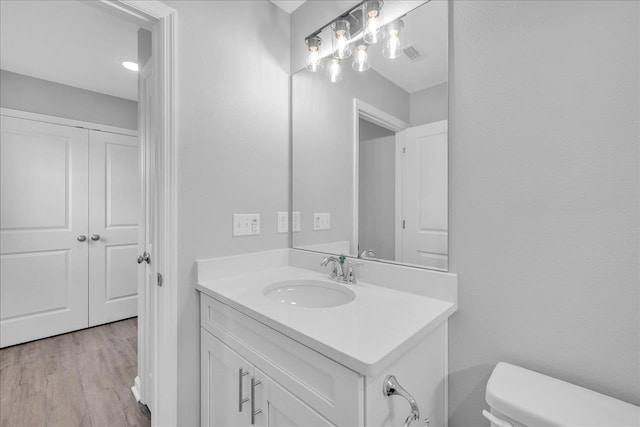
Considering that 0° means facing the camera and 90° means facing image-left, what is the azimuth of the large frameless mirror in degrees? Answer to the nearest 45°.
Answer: approximately 45°

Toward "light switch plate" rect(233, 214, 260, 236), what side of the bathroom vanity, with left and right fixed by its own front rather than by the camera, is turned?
right

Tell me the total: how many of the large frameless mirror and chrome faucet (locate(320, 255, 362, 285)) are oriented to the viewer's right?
0

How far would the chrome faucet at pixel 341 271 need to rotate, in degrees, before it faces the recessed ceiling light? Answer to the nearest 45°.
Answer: approximately 90° to its right

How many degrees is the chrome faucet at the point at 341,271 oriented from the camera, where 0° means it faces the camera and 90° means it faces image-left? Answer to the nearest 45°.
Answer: approximately 45°

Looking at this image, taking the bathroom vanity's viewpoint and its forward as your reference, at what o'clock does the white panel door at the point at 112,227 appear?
The white panel door is roughly at 3 o'clock from the bathroom vanity.

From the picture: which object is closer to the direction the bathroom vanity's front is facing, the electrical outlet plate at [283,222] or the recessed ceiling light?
the recessed ceiling light

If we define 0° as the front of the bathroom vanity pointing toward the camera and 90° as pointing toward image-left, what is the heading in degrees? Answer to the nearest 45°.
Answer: approximately 45°

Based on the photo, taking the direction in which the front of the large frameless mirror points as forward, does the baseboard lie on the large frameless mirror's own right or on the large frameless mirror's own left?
on the large frameless mirror's own right

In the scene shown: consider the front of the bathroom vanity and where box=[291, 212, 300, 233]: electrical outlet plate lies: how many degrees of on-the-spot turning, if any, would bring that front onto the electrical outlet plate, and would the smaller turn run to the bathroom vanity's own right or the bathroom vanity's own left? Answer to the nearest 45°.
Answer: approximately 135° to the bathroom vanity's own right
